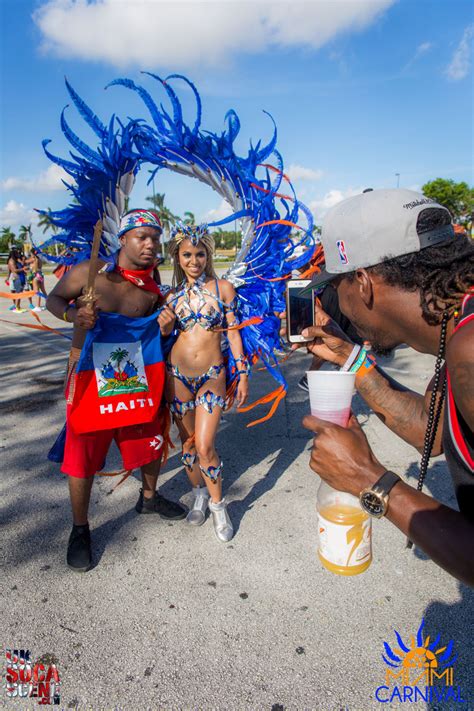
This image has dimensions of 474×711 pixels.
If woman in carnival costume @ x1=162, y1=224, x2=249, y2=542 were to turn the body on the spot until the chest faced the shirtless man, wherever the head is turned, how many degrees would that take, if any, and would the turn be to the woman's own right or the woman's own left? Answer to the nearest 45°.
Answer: approximately 90° to the woman's own right

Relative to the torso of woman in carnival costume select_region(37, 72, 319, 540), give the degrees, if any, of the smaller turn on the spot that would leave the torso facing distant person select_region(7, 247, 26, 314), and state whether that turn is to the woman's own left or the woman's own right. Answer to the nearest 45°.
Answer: approximately 135° to the woman's own right

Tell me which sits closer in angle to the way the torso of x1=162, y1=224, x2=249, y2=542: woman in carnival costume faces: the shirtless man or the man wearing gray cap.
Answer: the man wearing gray cap

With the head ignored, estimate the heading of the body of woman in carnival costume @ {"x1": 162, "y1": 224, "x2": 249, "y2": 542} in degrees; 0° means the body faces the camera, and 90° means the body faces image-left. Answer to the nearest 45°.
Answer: approximately 0°

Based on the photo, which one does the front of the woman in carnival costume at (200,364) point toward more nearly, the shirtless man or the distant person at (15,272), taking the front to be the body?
the shirtless man

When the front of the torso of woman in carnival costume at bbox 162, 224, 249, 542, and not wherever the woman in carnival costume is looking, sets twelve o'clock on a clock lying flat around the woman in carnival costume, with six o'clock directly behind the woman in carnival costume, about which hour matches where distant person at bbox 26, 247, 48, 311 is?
The distant person is roughly at 5 o'clock from the woman in carnival costume.

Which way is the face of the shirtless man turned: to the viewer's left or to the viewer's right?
to the viewer's right

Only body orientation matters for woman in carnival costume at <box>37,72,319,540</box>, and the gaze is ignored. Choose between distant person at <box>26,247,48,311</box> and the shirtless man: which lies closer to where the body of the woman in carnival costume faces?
the shirtless man

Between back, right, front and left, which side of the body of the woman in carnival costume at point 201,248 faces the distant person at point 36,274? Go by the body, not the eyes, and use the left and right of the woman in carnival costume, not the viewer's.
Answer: back
